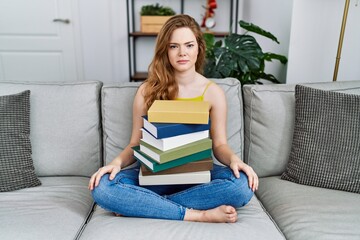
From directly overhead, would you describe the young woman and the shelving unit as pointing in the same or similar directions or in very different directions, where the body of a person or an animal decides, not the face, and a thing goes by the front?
same or similar directions

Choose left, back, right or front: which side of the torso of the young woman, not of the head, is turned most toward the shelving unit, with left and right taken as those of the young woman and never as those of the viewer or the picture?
back

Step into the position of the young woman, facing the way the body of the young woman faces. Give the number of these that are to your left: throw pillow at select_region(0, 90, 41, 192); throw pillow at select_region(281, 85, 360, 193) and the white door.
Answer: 1

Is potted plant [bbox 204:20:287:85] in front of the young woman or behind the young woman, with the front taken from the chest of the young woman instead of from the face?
behind

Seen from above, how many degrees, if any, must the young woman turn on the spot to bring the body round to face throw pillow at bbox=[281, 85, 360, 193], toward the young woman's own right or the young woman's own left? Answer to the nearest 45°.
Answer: approximately 90° to the young woman's own left

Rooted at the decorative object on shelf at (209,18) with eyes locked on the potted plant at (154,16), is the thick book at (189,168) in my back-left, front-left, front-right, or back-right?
front-left

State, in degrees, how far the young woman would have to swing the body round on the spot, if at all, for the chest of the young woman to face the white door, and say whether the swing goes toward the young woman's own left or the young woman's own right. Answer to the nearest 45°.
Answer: approximately 135° to the young woman's own right

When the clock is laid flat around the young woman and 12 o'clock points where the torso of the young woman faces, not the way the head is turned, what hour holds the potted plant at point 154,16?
The potted plant is roughly at 6 o'clock from the young woman.

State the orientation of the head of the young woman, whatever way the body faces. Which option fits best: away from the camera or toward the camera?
toward the camera

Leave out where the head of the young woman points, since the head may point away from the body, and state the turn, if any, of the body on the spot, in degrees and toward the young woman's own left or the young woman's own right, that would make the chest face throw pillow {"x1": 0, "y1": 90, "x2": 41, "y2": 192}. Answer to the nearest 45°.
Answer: approximately 90° to the young woman's own right

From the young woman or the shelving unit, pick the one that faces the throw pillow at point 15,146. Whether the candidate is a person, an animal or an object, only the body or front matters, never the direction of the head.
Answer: the shelving unit

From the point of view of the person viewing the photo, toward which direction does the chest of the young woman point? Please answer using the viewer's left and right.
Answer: facing the viewer
